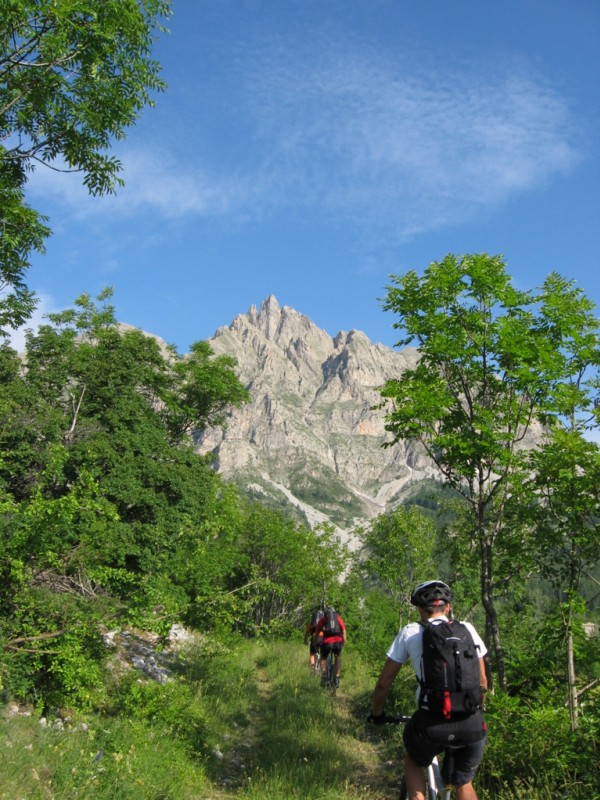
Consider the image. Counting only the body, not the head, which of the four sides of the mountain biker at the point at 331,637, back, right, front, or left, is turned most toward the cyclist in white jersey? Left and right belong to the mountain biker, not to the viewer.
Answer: back

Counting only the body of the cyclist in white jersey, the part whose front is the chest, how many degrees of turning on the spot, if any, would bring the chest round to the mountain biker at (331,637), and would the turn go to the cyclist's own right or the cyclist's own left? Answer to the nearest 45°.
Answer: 0° — they already face them

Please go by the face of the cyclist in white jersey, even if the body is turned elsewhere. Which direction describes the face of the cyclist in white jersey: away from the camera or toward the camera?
away from the camera

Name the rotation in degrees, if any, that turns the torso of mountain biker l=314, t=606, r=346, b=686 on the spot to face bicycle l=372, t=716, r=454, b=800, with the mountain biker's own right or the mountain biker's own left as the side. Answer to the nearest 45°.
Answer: approximately 180°

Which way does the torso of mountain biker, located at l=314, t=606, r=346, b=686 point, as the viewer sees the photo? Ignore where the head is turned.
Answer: away from the camera

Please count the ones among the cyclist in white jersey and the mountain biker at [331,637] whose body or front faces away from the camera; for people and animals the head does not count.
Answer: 2

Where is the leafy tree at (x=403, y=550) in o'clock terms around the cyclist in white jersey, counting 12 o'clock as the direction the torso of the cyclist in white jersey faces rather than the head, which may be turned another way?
The leafy tree is roughly at 12 o'clock from the cyclist in white jersey.

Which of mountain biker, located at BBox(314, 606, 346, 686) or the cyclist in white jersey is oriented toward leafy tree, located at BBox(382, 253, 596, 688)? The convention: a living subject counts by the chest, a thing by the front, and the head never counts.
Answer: the cyclist in white jersey

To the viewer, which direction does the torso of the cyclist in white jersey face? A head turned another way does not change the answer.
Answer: away from the camera
